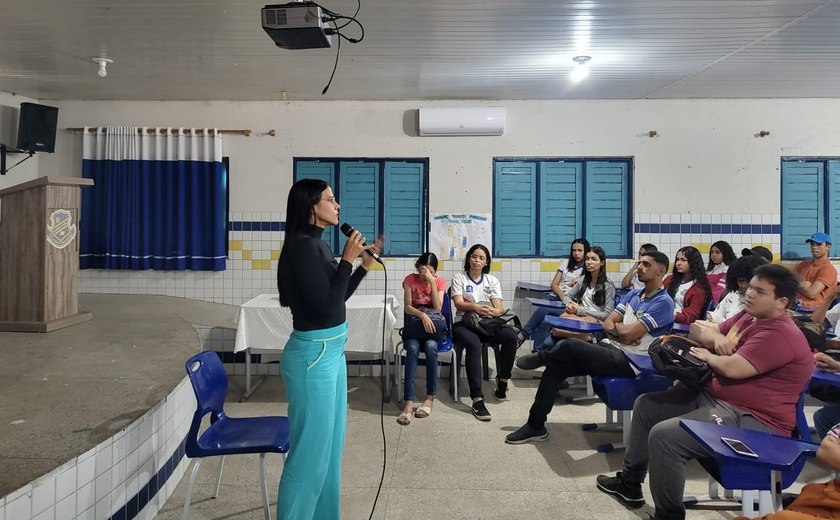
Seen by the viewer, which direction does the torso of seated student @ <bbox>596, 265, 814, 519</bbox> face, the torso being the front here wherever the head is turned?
to the viewer's left

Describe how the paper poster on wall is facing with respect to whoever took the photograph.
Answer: facing the viewer

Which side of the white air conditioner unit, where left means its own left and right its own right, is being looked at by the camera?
front

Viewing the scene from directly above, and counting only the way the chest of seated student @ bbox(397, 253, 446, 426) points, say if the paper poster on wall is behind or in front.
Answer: behind

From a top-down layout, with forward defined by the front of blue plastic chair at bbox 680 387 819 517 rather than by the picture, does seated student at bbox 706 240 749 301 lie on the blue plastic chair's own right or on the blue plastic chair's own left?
on the blue plastic chair's own right

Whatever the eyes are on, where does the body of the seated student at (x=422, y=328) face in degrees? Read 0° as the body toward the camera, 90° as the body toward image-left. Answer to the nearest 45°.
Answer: approximately 0°

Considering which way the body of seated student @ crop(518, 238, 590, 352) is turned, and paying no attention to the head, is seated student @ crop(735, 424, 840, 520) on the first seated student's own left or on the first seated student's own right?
on the first seated student's own left

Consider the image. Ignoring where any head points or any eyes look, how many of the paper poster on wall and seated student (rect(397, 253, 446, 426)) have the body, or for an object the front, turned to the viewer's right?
0
